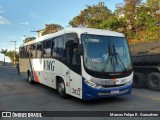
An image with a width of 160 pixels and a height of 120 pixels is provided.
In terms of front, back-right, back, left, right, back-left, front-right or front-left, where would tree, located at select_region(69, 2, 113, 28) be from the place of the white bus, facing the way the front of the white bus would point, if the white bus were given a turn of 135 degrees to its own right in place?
right

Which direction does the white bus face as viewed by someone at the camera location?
facing the viewer and to the right of the viewer
